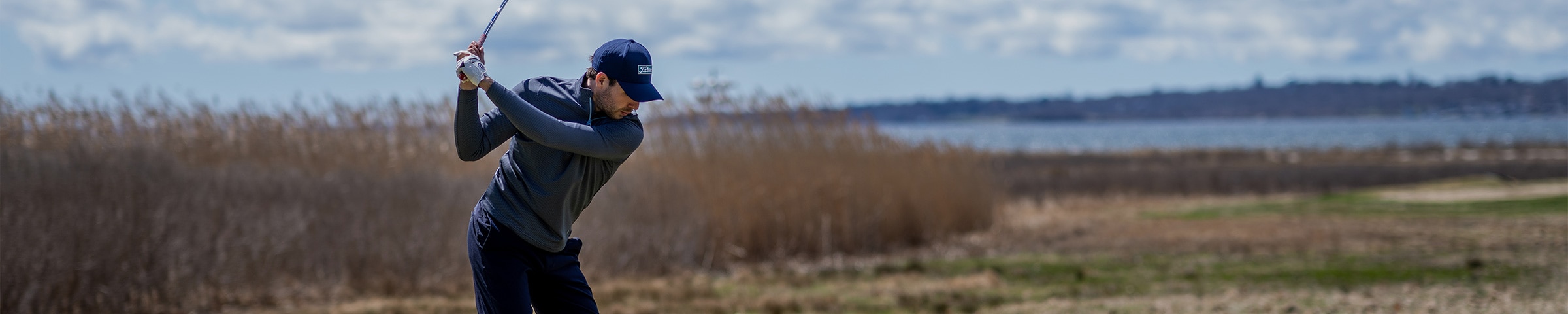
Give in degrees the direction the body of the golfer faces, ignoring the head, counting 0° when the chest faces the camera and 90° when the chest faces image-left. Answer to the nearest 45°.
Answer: approximately 315°
